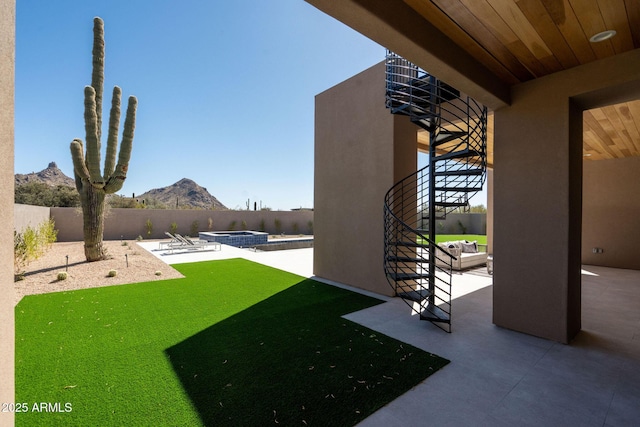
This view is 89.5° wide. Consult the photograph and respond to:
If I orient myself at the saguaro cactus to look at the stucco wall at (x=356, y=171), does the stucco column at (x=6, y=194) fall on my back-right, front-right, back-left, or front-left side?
front-right

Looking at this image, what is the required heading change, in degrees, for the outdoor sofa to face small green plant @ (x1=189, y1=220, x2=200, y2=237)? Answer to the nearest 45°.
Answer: approximately 135° to its right

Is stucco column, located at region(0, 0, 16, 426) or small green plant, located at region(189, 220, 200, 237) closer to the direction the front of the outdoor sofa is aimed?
the stucco column

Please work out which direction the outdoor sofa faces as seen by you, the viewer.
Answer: facing the viewer and to the right of the viewer

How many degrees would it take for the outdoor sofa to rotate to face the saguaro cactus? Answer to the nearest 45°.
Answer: approximately 90° to its right

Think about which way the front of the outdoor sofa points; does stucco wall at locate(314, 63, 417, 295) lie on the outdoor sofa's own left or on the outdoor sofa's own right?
on the outdoor sofa's own right

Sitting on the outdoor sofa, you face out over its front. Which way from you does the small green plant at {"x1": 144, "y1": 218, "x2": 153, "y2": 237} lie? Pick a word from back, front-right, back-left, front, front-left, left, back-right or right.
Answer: back-right

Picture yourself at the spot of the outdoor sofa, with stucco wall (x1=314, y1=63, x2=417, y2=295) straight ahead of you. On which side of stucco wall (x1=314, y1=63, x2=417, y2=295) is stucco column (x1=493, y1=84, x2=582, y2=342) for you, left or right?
left

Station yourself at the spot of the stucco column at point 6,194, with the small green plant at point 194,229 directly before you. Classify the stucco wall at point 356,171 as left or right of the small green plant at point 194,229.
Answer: right

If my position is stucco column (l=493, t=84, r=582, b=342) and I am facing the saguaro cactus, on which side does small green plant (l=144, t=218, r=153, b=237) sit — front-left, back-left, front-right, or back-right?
front-right

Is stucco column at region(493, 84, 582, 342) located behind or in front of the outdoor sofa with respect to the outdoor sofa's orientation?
in front

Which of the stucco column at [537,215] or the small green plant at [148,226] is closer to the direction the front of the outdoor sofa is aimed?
the stucco column

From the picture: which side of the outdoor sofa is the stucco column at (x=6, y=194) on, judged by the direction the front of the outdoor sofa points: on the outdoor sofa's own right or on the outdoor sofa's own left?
on the outdoor sofa's own right
